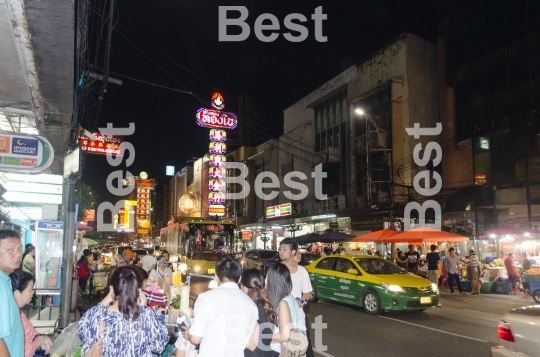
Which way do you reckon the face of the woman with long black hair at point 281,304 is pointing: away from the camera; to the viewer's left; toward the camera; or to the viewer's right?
away from the camera

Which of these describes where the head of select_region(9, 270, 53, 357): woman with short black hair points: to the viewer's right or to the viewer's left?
to the viewer's right

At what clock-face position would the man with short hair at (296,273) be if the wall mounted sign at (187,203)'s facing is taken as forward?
The man with short hair is roughly at 12 o'clock from the wall mounted sign.

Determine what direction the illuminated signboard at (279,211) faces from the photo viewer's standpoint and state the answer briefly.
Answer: facing the viewer and to the left of the viewer

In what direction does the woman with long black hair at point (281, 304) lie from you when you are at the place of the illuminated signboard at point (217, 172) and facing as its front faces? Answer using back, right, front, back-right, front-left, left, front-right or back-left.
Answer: front

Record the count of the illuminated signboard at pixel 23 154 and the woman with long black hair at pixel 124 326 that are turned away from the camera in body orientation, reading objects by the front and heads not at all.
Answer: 1

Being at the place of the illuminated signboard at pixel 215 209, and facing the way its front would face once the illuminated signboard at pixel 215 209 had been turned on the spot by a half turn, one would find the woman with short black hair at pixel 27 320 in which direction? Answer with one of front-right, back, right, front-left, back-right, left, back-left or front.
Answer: back

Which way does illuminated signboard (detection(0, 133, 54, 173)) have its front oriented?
toward the camera

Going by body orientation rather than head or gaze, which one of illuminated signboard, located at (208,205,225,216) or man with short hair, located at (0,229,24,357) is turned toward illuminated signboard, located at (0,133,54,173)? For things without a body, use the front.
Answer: illuminated signboard, located at (208,205,225,216)

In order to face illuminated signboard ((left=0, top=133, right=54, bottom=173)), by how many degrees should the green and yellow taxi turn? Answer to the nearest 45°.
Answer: approximately 90° to its right

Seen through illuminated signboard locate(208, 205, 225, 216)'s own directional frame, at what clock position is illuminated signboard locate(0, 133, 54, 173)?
illuminated signboard locate(0, 133, 54, 173) is roughly at 12 o'clock from illuminated signboard locate(208, 205, 225, 216).

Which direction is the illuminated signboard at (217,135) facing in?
toward the camera
